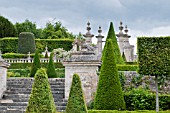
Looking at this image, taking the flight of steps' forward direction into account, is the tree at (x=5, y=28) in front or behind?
behind

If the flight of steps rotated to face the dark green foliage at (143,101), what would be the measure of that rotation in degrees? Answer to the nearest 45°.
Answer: approximately 45° to its left

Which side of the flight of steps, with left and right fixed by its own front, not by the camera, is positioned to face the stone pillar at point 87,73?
left

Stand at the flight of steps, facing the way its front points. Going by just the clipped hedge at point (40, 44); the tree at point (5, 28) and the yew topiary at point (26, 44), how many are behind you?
3

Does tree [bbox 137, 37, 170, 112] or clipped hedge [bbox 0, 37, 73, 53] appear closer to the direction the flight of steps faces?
the tree

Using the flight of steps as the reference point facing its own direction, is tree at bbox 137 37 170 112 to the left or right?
on its left

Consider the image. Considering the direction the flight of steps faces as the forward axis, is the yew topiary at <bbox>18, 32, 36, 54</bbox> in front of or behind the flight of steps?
behind

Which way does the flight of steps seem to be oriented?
toward the camera

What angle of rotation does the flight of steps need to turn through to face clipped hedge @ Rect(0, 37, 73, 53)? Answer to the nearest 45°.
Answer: approximately 180°
